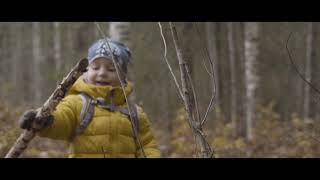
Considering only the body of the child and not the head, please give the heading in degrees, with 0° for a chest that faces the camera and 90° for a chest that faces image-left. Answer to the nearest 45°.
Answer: approximately 0°

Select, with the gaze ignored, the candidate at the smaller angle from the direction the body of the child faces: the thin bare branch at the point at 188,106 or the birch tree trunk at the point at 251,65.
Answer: the thin bare branch

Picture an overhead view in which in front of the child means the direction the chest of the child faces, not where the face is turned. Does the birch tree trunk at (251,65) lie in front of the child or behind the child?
behind

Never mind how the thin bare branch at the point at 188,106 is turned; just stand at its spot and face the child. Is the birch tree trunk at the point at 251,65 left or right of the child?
right
